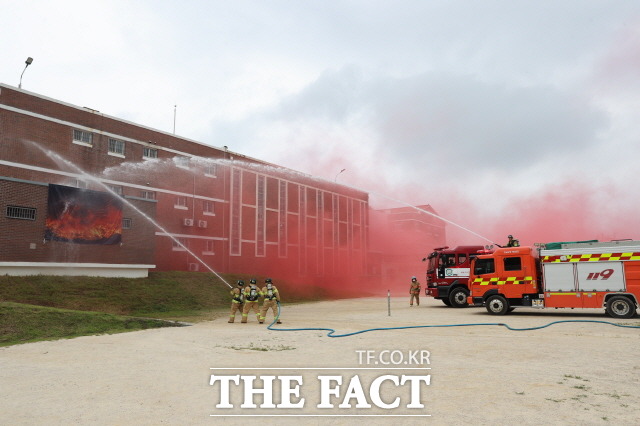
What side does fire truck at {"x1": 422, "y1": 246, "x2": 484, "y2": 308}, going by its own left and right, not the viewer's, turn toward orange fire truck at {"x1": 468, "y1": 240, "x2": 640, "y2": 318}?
left

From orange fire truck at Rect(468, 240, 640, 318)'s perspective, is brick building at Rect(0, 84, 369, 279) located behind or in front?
in front

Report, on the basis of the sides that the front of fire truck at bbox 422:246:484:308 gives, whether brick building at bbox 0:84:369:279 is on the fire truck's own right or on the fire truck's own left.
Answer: on the fire truck's own right

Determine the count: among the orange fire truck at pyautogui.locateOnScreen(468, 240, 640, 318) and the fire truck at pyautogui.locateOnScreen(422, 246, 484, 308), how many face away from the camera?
0

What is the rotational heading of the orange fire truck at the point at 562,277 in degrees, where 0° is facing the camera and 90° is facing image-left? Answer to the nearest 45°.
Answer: approximately 90°

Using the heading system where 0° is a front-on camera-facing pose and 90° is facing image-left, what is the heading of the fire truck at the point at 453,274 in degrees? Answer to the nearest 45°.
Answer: approximately 45°

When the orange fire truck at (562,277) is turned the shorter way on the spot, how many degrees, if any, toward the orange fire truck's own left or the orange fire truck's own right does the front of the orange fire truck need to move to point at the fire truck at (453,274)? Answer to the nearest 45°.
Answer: approximately 45° to the orange fire truck's own right

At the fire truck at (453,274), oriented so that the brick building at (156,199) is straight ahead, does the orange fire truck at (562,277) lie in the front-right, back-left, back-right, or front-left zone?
back-left
